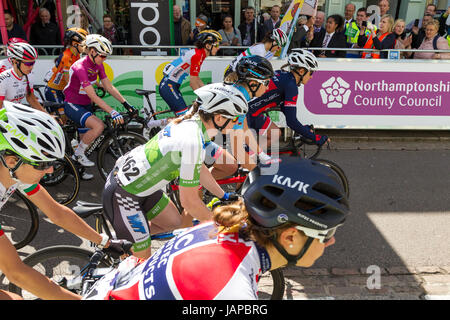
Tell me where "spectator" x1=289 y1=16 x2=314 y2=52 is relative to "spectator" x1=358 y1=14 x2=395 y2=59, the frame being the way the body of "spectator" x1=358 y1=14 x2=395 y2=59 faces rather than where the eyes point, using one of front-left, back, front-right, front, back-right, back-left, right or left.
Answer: front-right

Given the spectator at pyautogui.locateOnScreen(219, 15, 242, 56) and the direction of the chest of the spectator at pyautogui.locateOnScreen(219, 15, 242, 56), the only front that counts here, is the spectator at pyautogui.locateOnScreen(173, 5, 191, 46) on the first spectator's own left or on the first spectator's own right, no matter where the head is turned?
on the first spectator's own right

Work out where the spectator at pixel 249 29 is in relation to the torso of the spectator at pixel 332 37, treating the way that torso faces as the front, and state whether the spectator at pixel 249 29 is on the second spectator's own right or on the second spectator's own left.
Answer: on the second spectator's own right

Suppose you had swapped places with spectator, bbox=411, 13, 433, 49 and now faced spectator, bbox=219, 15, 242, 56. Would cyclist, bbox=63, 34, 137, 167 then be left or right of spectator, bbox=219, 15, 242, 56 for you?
left

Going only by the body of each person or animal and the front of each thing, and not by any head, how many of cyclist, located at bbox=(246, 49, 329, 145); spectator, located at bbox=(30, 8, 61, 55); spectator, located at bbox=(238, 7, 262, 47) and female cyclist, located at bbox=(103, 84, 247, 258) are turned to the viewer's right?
2

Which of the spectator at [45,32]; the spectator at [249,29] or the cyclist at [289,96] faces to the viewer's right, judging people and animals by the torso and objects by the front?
the cyclist

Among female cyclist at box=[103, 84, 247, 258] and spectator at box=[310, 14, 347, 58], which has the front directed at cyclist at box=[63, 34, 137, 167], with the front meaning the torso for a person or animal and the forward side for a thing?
the spectator

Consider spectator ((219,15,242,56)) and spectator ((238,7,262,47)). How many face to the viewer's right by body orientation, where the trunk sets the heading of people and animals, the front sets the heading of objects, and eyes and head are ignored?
0

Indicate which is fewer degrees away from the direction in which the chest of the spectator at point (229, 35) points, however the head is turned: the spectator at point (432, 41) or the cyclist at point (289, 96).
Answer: the cyclist

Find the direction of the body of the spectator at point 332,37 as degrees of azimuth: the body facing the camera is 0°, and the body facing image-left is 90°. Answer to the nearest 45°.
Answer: approximately 45°

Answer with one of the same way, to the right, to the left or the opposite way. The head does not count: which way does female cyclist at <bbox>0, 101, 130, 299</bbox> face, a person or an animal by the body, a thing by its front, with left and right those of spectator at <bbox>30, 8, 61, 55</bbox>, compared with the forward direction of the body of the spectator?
to the left

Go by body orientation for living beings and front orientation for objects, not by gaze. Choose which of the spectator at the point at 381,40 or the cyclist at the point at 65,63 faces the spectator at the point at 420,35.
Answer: the cyclist

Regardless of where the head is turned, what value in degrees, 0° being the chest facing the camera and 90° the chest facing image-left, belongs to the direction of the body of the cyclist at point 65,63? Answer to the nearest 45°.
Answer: approximately 270°
